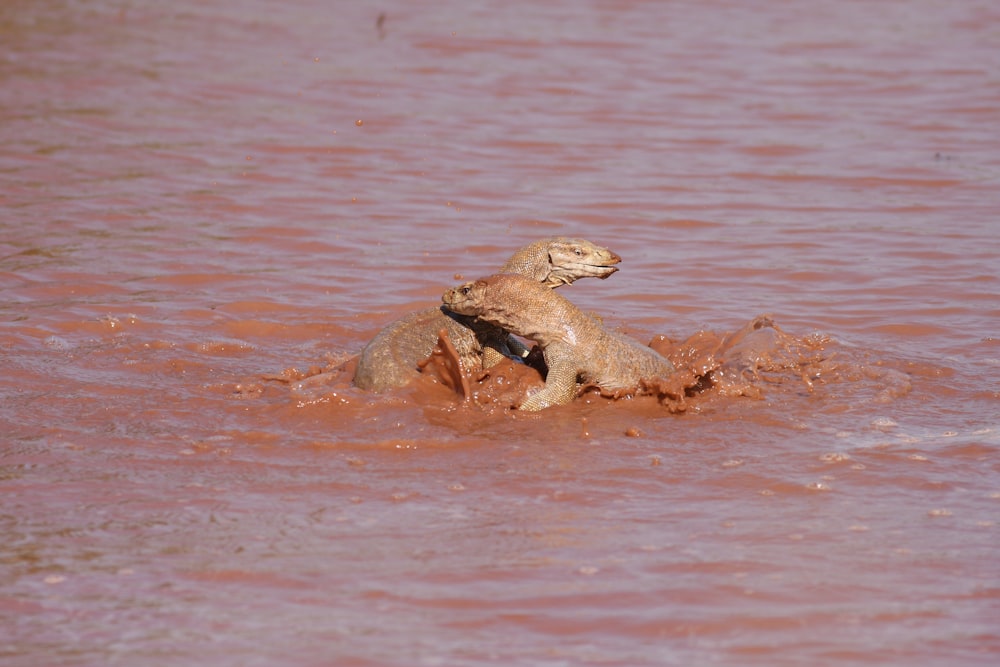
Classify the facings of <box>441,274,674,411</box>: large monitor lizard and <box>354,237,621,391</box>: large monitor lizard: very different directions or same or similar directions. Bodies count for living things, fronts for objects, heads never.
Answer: very different directions

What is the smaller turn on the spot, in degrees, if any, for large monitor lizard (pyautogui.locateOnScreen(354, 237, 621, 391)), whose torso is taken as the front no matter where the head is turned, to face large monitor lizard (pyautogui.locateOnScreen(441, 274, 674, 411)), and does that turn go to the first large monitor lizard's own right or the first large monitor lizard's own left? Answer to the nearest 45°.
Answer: approximately 45° to the first large monitor lizard's own right

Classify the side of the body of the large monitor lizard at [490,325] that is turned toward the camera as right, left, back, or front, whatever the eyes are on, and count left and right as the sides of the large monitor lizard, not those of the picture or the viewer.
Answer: right

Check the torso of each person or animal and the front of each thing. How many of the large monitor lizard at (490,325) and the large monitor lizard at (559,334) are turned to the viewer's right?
1

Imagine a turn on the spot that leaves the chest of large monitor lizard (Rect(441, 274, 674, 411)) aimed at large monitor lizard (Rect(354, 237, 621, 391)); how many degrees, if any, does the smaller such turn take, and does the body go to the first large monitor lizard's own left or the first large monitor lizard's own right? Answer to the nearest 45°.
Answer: approximately 45° to the first large monitor lizard's own right

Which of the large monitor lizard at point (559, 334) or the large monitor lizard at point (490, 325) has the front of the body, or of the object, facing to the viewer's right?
the large monitor lizard at point (490, 325)

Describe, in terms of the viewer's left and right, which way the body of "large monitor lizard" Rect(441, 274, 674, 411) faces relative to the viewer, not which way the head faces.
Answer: facing to the left of the viewer
